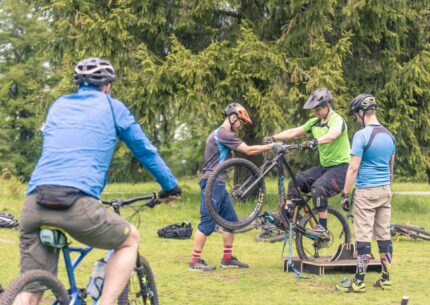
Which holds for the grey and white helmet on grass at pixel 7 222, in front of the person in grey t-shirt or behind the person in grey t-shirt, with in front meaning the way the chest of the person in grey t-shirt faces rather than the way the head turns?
behind

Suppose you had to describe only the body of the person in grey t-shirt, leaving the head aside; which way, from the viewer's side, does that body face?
to the viewer's right

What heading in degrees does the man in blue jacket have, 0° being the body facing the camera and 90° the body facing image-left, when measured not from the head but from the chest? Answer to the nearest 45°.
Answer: approximately 225°

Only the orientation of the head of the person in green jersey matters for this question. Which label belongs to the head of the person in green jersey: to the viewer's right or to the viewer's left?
to the viewer's left

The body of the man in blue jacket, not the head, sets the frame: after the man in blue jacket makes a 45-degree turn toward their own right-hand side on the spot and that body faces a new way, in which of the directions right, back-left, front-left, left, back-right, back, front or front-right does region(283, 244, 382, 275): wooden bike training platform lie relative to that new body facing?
front-left

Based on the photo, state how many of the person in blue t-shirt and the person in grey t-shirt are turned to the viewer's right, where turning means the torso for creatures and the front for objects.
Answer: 1

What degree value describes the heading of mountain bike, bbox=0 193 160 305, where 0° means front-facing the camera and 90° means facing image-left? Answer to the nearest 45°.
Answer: approximately 225°

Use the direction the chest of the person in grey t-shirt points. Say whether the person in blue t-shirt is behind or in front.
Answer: in front

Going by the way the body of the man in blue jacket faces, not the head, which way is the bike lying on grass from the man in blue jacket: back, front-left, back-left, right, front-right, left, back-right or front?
front
